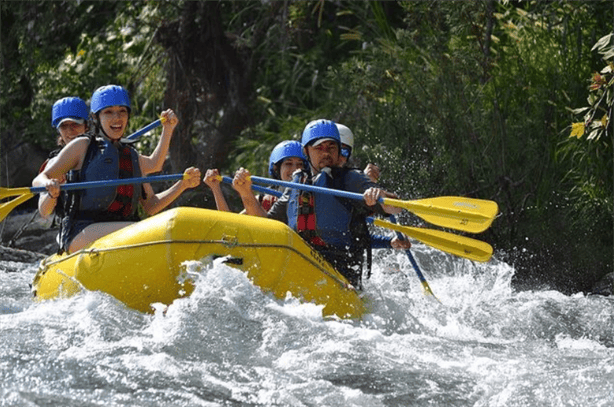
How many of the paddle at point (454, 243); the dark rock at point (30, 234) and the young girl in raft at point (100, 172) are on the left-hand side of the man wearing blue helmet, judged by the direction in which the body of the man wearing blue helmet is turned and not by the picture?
1

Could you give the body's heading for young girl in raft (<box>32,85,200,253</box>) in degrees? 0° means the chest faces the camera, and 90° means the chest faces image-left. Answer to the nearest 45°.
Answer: approximately 315°

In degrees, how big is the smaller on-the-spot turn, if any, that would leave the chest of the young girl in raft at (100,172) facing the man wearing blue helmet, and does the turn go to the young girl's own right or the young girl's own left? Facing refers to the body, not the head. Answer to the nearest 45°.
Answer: approximately 45° to the young girl's own left

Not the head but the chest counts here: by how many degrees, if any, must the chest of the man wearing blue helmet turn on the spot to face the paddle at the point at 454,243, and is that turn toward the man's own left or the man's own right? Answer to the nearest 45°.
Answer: approximately 90° to the man's own left

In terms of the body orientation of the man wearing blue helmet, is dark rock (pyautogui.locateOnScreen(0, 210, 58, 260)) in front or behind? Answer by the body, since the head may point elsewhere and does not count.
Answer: behind

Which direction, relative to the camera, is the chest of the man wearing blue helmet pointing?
toward the camera

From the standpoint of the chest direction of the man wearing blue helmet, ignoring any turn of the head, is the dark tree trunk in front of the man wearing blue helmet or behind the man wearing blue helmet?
behind

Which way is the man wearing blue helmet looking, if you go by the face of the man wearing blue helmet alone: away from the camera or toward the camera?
toward the camera

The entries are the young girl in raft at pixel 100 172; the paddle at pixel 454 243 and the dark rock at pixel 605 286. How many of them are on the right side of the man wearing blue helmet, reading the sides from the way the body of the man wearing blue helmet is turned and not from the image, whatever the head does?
1

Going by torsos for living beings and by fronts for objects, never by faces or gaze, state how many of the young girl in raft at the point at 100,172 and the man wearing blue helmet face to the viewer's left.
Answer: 0

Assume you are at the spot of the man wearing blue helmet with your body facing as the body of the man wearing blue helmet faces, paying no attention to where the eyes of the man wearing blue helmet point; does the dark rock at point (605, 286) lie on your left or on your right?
on your left

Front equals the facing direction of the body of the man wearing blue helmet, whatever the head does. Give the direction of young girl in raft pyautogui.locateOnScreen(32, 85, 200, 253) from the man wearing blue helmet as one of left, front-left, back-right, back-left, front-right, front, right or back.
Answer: right
